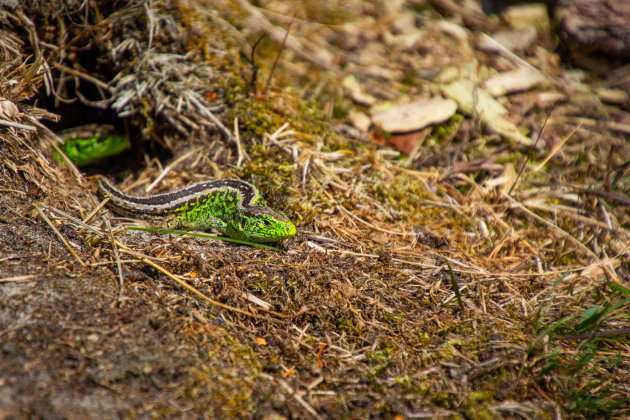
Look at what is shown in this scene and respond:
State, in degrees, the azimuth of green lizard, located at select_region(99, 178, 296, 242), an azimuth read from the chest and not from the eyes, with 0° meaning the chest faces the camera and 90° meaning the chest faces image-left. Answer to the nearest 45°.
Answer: approximately 270°

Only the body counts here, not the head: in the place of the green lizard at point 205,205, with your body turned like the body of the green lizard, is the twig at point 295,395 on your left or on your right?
on your right

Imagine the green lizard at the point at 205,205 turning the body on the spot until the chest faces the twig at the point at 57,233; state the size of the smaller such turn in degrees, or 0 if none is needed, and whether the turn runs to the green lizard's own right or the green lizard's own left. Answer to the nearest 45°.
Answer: approximately 135° to the green lizard's own right
